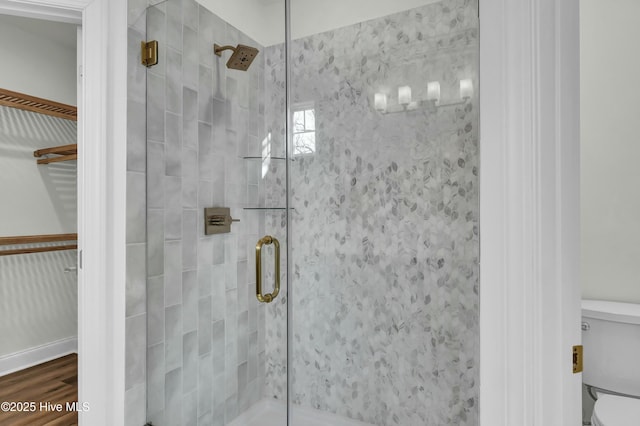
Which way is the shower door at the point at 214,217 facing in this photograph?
toward the camera

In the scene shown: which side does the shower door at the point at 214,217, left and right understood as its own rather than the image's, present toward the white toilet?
left
